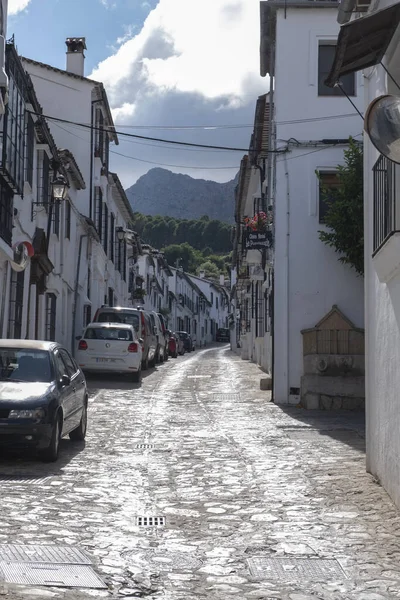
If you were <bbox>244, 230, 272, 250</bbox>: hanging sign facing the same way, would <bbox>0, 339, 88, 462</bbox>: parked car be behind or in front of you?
in front

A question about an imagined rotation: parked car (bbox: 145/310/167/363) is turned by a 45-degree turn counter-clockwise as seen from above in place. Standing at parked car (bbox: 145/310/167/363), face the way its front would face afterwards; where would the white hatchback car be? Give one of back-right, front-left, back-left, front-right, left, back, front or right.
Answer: back-left

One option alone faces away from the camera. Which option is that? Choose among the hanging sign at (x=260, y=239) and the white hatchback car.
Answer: the white hatchback car

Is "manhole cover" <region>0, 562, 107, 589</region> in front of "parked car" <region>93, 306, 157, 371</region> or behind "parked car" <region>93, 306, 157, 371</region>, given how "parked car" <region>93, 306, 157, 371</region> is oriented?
behind

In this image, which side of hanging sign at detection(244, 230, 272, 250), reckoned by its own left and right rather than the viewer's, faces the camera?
front

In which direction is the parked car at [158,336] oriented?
away from the camera

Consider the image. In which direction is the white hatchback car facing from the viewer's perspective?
away from the camera

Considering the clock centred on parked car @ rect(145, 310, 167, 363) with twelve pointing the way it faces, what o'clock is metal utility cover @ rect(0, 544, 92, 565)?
The metal utility cover is roughly at 6 o'clock from the parked car.

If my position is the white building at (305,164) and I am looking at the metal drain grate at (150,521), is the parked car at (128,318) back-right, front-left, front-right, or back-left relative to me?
back-right

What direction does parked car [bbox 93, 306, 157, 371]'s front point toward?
away from the camera

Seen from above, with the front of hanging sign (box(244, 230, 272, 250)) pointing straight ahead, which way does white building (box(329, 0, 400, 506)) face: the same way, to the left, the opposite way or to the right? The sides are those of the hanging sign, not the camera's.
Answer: to the right

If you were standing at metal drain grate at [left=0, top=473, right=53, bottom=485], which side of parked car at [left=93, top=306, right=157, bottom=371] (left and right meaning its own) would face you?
back

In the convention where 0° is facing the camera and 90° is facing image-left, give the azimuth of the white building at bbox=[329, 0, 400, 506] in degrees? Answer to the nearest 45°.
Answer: approximately 90°

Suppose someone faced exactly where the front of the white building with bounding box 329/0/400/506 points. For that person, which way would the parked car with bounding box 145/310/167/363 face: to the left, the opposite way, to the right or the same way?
to the right

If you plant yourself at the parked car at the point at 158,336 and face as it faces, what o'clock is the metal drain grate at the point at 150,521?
The metal drain grate is roughly at 6 o'clock from the parked car.

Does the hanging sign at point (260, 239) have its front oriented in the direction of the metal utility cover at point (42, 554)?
yes
